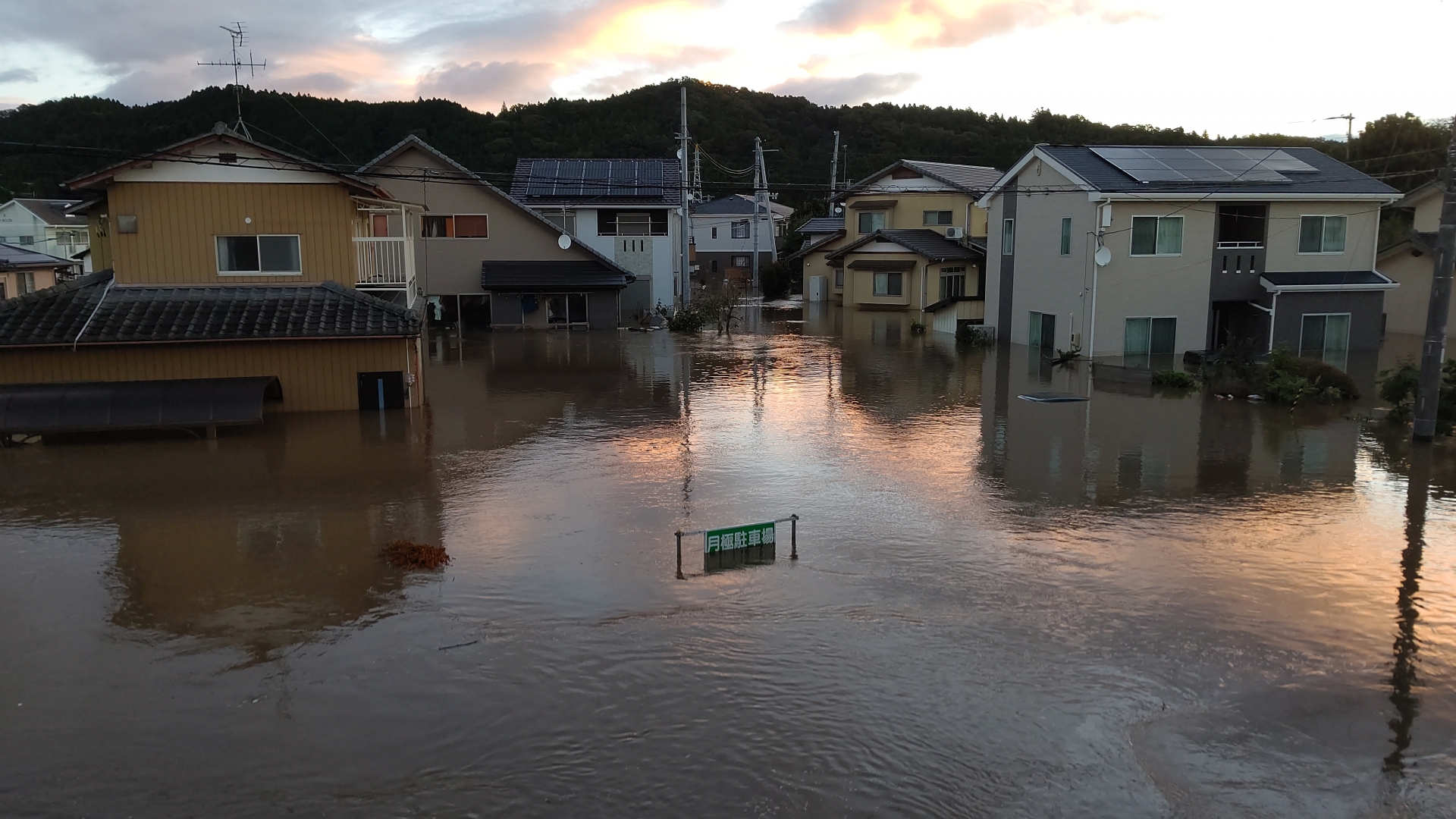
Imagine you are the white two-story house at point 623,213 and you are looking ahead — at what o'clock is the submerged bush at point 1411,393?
The submerged bush is roughly at 11 o'clock from the white two-story house.

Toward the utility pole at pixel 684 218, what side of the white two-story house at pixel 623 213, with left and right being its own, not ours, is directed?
left

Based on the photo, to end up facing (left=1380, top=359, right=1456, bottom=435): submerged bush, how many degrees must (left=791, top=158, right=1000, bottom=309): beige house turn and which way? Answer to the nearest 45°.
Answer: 0° — it already faces it

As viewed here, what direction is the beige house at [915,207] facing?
toward the camera

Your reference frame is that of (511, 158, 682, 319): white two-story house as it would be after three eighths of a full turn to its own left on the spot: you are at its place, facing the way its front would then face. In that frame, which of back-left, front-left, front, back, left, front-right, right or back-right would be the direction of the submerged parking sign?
back-right

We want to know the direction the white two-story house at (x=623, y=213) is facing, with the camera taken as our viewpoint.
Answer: facing the viewer

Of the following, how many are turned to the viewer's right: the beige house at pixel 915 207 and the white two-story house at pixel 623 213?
0

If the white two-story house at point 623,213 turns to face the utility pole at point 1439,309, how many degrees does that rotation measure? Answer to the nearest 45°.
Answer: approximately 45° to its left
